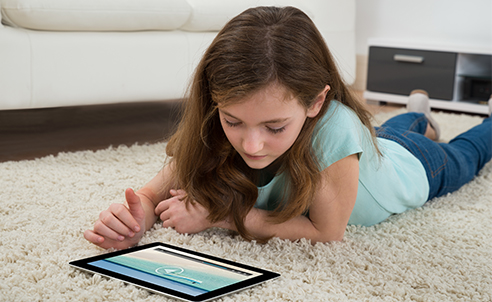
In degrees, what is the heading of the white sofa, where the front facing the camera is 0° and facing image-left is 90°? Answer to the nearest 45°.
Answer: approximately 0°
